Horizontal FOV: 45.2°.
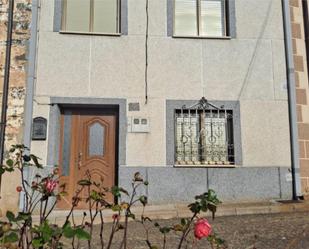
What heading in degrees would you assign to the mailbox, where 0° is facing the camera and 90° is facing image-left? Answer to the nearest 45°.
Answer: approximately 0°

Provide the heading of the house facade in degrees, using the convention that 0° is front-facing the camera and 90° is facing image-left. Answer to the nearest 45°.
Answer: approximately 0°
